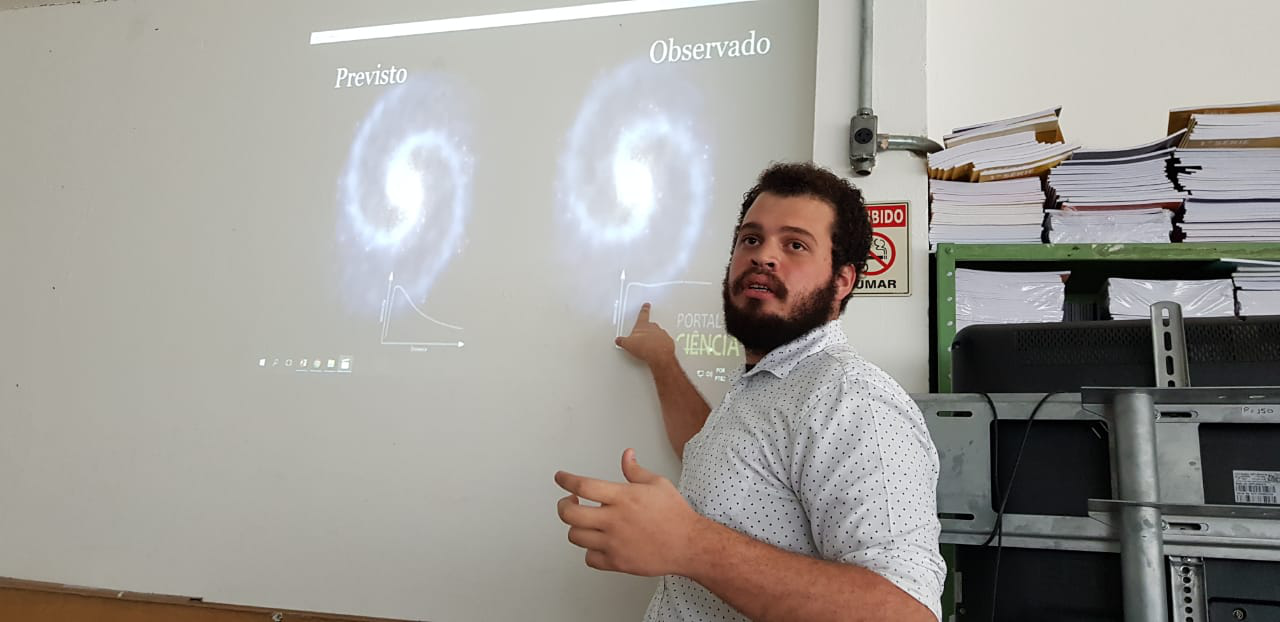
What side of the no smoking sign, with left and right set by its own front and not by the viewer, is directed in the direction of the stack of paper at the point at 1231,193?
left

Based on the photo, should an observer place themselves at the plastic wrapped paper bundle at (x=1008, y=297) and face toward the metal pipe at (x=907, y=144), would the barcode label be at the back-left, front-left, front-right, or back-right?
back-left

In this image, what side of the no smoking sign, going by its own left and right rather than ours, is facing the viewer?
front

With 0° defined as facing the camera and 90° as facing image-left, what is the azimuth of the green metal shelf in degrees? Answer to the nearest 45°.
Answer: approximately 0°

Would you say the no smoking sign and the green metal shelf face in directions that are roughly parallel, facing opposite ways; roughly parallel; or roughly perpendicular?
roughly parallel

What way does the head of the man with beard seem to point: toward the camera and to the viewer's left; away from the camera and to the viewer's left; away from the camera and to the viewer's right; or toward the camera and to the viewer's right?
toward the camera and to the viewer's left

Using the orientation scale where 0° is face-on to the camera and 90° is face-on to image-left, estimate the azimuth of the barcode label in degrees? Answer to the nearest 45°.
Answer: approximately 0°

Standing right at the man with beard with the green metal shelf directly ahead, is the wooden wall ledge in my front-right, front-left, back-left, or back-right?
back-left

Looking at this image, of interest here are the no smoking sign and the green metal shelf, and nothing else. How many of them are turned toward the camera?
2

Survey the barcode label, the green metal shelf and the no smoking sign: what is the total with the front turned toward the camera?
3
